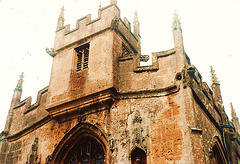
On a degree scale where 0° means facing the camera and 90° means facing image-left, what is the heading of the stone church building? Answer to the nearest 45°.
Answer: approximately 45°
